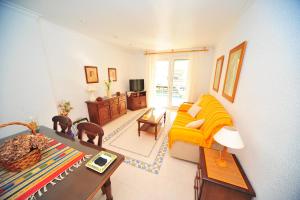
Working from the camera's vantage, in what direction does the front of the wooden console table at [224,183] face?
facing to the left of the viewer

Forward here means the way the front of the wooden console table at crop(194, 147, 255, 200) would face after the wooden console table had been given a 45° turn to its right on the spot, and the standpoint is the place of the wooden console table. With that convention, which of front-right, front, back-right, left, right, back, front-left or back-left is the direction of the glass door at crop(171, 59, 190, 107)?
front

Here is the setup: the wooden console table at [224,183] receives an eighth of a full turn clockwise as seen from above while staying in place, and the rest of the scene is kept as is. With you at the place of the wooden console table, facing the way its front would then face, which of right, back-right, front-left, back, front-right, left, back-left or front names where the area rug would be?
front-left

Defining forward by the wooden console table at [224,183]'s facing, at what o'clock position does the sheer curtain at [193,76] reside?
The sheer curtain is roughly at 2 o'clock from the wooden console table.

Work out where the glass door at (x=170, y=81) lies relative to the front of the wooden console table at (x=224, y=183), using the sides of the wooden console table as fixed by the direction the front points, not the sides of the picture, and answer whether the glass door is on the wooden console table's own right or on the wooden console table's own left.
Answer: on the wooden console table's own right

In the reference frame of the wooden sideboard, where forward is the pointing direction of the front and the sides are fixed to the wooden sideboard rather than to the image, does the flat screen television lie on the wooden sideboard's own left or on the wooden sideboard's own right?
on the wooden sideboard's own left

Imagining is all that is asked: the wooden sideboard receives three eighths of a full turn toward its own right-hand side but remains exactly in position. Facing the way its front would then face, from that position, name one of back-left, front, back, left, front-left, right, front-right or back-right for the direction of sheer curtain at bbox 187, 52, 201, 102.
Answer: back

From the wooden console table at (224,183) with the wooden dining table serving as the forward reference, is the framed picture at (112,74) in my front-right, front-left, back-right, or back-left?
front-right

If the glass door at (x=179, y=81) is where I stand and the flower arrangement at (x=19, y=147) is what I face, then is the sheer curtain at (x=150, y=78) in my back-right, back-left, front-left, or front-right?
front-right

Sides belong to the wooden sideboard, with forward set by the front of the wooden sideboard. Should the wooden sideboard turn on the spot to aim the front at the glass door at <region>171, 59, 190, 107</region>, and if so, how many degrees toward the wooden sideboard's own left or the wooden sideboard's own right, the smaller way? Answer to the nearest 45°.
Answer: approximately 45° to the wooden sideboard's own left

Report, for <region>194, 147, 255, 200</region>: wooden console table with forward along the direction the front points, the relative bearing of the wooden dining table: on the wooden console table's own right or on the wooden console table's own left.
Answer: on the wooden console table's own left

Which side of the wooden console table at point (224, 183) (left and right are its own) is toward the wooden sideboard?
front

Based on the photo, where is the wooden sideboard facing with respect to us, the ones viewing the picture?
facing the viewer and to the right of the viewer

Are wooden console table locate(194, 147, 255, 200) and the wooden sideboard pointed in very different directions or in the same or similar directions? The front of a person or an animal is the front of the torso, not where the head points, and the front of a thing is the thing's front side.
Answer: very different directions

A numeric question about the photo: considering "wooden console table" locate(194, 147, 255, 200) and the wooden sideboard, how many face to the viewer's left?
1

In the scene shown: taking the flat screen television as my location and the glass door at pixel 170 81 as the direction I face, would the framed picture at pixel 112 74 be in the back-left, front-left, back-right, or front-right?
back-right

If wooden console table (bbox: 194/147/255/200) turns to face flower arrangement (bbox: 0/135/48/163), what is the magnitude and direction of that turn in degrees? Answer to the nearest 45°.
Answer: approximately 45° to its left
